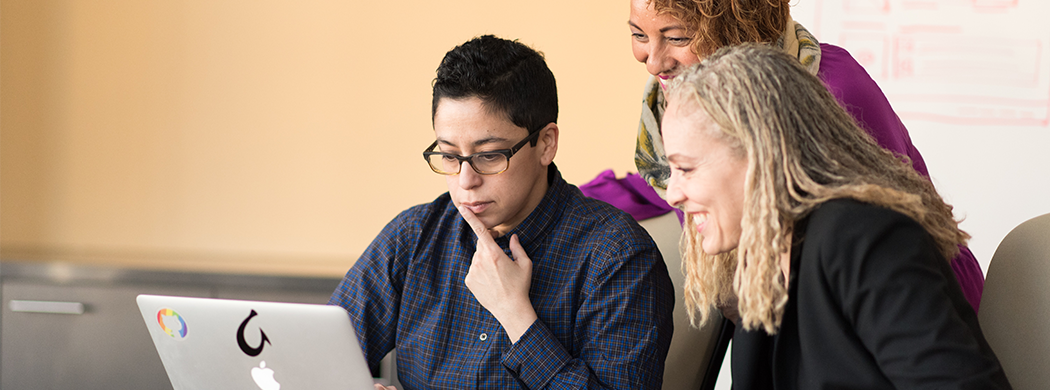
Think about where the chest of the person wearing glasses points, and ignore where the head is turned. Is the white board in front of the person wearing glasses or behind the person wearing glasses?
behind

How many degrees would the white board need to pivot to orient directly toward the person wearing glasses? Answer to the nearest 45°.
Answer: approximately 45° to its right

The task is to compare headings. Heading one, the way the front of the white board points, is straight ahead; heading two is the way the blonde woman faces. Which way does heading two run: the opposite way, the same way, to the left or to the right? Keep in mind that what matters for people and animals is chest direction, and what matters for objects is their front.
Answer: to the right

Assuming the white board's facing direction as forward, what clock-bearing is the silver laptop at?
The silver laptop is roughly at 1 o'clock from the white board.

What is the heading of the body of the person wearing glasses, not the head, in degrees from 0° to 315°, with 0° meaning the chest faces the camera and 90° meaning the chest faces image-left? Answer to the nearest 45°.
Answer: approximately 45°

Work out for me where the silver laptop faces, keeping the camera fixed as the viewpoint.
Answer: facing away from the viewer and to the right of the viewer

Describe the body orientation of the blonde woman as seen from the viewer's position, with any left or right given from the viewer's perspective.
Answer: facing to the left of the viewer

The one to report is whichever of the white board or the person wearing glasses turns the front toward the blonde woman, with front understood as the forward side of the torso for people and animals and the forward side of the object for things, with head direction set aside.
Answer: the white board

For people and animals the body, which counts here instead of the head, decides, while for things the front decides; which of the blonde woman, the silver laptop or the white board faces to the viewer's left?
the blonde woman

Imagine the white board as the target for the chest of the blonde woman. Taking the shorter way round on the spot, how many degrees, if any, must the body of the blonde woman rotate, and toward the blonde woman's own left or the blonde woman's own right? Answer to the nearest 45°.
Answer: approximately 90° to the blonde woman's own right

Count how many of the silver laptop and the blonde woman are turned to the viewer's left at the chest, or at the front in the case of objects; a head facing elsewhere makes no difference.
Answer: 1
